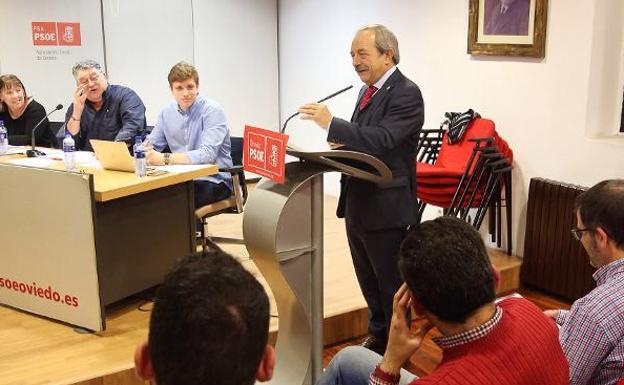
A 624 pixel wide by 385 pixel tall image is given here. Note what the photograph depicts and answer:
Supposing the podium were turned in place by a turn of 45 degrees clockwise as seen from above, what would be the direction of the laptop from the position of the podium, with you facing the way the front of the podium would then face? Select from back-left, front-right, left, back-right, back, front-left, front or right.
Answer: front-right

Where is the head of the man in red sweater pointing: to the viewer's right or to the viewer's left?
to the viewer's left

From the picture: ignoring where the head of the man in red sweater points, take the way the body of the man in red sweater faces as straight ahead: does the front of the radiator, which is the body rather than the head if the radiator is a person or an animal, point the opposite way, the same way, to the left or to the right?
to the left

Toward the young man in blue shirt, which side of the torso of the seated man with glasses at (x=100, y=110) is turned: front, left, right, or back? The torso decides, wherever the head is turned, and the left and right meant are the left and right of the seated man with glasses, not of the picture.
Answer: left

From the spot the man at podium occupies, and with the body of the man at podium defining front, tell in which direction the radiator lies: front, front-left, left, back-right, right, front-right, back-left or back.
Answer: back

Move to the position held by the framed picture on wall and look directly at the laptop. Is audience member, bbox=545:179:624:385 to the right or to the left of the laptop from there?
left

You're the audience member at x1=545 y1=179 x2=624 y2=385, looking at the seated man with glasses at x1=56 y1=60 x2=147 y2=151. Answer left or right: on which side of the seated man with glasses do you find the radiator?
right

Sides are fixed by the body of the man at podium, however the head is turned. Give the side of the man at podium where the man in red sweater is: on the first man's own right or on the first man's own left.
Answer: on the first man's own left

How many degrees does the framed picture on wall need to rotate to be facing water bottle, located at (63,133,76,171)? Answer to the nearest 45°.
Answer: approximately 45° to its right
